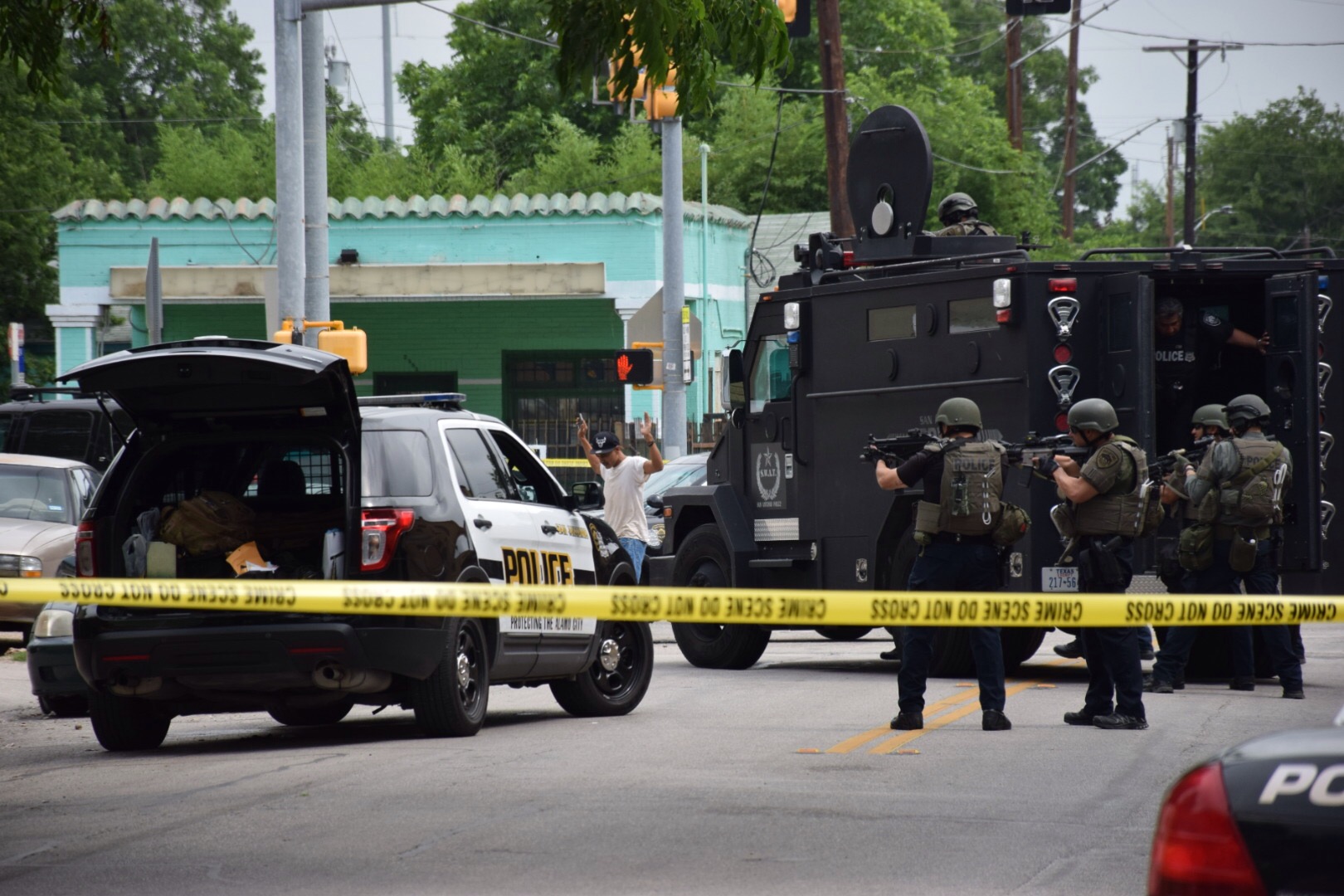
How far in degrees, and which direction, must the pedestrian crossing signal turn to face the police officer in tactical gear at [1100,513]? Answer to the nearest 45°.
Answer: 0° — it already faces them

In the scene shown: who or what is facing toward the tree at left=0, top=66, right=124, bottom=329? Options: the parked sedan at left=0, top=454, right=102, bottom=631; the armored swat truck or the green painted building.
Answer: the armored swat truck

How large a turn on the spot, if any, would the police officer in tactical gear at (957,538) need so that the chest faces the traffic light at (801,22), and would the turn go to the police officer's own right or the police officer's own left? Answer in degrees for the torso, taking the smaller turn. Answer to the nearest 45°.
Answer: approximately 45° to the police officer's own right

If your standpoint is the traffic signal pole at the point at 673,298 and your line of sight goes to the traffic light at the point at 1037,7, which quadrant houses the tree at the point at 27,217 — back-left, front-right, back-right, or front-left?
back-left

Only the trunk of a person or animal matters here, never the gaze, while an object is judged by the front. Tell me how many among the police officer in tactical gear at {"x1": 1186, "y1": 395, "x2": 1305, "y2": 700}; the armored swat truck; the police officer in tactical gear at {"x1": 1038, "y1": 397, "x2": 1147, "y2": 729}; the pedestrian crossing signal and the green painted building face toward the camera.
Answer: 2

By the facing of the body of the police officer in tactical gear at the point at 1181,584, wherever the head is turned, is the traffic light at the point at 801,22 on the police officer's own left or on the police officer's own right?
on the police officer's own right

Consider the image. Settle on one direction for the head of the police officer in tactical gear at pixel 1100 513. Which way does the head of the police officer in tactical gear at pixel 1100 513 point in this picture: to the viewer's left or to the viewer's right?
to the viewer's left

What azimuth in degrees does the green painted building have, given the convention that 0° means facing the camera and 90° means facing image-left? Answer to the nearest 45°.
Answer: approximately 0°

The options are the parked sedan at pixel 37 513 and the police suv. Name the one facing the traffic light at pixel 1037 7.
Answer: the police suv

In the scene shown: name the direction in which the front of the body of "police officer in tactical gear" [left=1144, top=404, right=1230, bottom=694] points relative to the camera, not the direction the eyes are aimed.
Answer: to the viewer's left

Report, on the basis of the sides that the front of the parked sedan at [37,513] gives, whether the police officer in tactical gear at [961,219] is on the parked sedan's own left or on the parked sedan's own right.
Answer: on the parked sedan's own left

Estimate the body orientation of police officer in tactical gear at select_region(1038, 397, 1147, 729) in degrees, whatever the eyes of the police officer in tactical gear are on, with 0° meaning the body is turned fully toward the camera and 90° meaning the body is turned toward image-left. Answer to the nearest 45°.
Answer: approximately 90°

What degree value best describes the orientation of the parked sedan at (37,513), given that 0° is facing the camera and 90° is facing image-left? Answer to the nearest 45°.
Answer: approximately 45°
